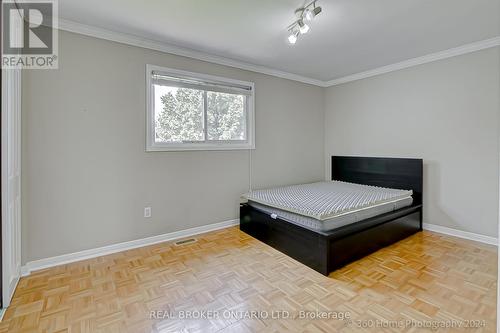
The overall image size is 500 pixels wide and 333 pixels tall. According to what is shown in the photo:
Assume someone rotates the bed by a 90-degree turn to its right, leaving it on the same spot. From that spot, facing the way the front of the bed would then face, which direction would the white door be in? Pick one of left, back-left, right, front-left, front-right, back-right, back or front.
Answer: left

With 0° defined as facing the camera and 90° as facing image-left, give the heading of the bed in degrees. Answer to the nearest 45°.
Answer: approximately 45°

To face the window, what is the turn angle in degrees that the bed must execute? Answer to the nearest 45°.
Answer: approximately 45° to its right

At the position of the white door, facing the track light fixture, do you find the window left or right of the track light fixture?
left
